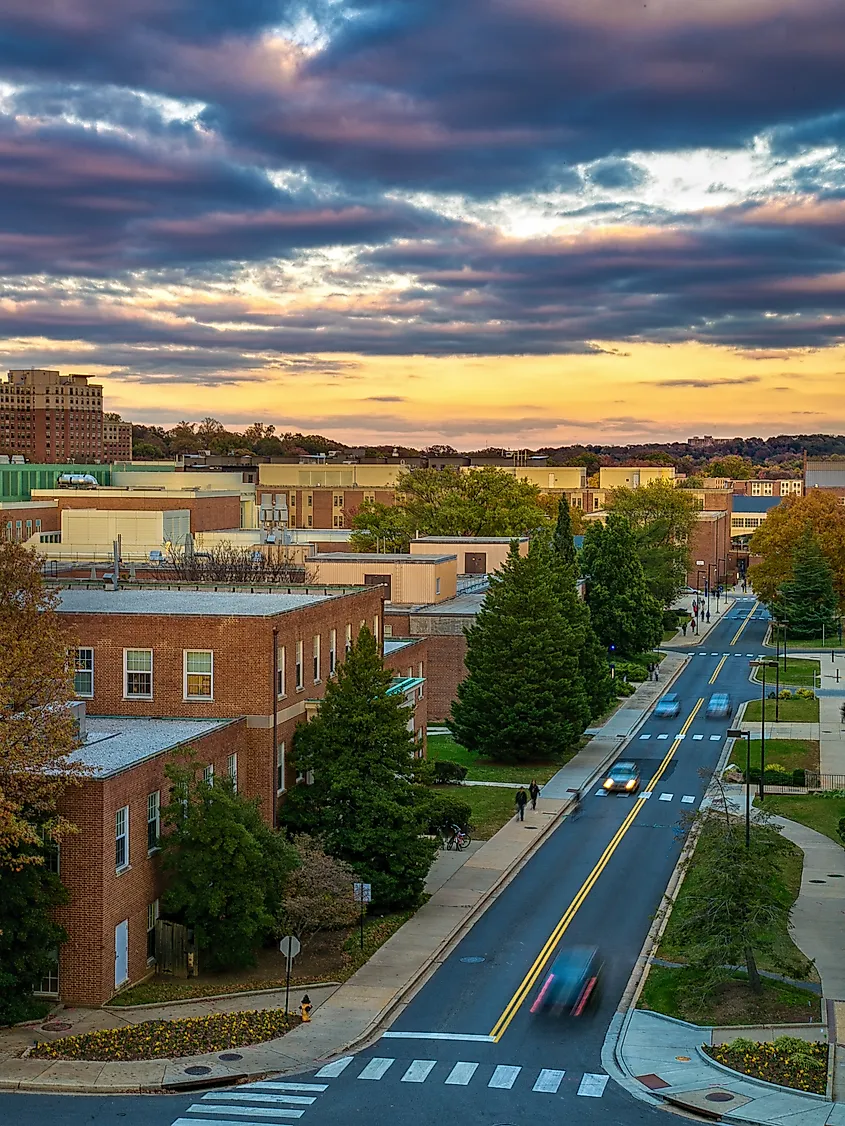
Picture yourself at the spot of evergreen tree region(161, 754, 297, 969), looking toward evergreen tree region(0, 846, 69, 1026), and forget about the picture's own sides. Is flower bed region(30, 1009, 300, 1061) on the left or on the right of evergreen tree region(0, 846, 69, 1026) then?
left
